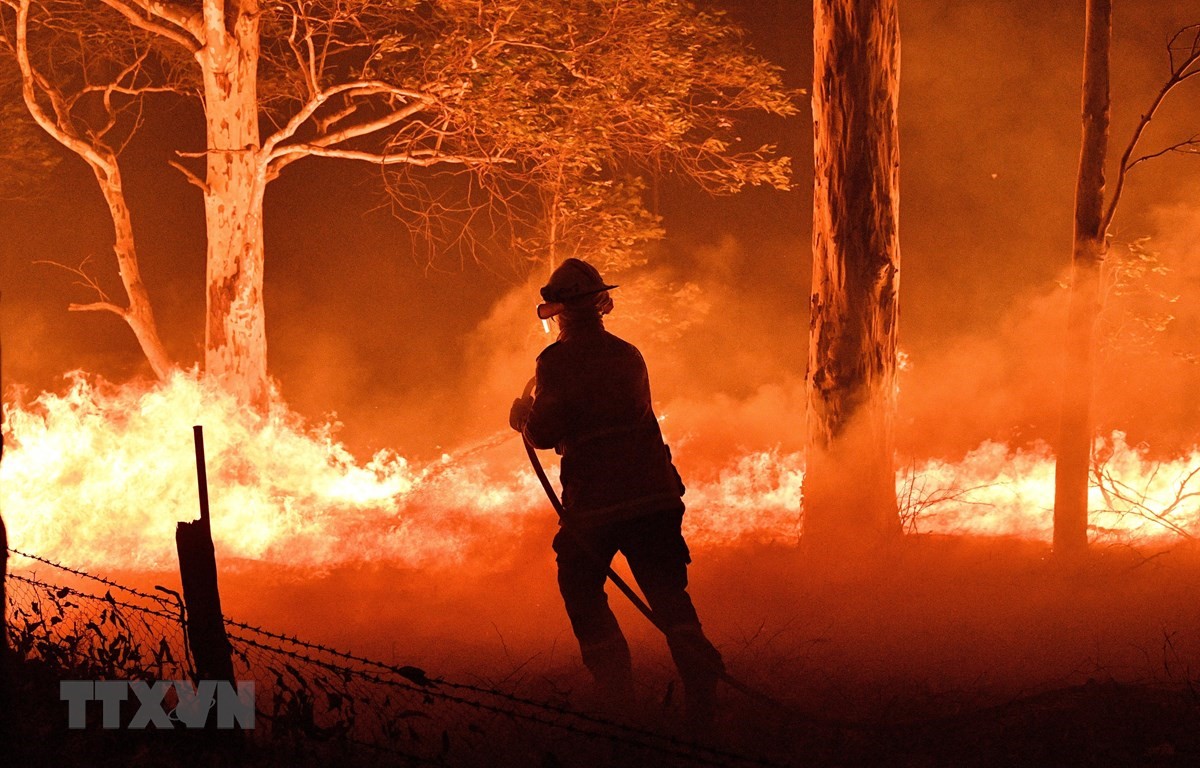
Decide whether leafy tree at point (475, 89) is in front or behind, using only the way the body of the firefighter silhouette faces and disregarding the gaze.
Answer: in front

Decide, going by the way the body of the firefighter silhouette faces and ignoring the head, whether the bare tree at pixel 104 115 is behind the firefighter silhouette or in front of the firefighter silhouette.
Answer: in front

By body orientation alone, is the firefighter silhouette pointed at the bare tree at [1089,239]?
no

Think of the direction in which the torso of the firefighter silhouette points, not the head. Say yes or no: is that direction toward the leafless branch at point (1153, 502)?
no

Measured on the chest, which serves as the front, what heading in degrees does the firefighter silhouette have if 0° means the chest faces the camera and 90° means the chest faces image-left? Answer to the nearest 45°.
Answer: approximately 135°
